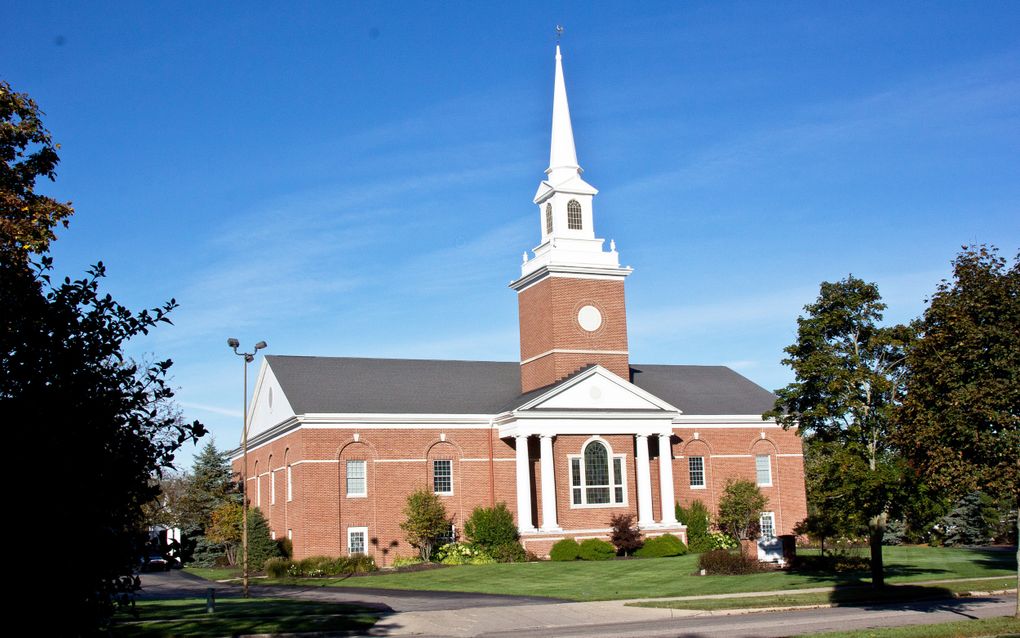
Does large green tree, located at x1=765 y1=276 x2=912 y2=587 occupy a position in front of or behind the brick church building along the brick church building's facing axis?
in front

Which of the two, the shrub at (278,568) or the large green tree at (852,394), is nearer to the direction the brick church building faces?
the large green tree

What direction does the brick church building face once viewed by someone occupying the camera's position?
facing the viewer

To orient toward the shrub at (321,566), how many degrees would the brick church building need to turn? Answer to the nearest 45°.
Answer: approximately 45° to its right

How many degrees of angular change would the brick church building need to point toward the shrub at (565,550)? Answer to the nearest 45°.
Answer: approximately 45° to its left

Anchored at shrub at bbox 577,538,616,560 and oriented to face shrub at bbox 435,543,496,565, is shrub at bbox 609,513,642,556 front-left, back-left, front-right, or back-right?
back-right

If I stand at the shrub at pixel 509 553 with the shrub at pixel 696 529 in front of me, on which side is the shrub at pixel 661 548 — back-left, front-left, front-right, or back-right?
front-right

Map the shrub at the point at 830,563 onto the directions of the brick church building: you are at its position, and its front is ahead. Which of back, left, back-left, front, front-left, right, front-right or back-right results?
front-left

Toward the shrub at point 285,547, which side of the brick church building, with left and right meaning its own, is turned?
right

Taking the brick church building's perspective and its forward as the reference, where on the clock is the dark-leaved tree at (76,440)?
The dark-leaved tree is roughly at 12 o'clock from the brick church building.
